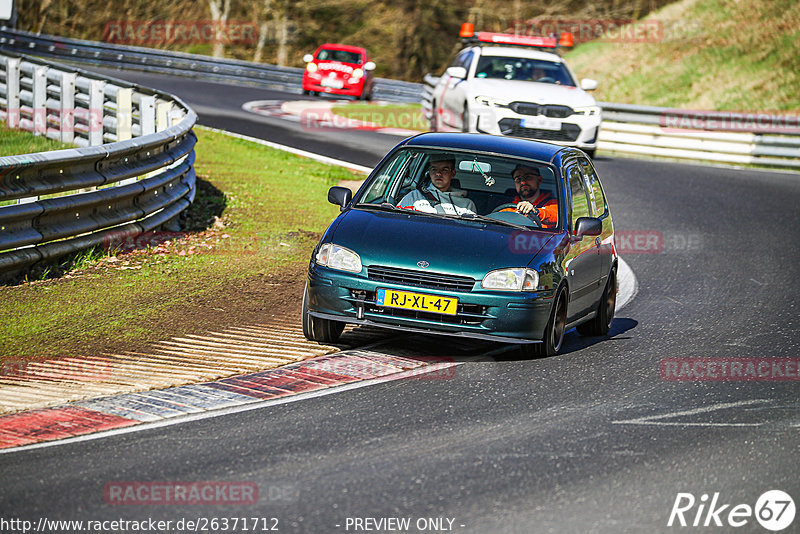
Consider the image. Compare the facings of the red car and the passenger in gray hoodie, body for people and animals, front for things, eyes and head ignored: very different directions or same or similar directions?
same or similar directions

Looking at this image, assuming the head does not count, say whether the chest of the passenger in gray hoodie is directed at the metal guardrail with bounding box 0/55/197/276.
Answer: no

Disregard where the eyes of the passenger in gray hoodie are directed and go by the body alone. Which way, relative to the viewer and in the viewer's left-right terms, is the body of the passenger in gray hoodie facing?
facing the viewer

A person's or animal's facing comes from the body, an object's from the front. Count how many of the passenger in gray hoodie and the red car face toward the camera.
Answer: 2

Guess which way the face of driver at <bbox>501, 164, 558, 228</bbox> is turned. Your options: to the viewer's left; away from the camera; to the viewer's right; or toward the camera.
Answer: toward the camera

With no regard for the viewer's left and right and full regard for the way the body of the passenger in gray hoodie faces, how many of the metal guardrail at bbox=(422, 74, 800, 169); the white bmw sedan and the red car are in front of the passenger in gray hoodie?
0

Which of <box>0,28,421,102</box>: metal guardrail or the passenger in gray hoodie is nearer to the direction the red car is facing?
the passenger in gray hoodie

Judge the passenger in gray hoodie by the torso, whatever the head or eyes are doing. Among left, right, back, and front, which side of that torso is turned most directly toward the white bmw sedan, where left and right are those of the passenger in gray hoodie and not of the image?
back

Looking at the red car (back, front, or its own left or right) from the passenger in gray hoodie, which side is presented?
front

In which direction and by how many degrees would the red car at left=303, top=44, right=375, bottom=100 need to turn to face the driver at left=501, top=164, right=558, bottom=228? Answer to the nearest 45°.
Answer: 0° — it already faces them
